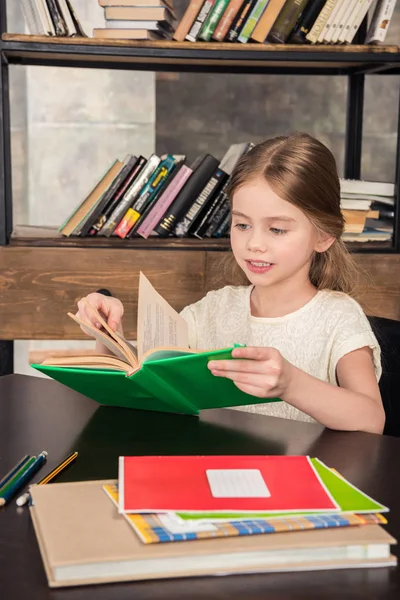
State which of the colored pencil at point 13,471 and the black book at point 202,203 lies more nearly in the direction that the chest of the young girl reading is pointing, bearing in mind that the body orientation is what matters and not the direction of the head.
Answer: the colored pencil

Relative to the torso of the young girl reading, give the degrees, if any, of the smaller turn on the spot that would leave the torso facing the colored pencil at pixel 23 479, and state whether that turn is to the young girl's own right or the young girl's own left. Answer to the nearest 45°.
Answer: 0° — they already face it

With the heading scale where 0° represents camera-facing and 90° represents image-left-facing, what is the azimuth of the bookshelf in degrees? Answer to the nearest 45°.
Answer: approximately 0°

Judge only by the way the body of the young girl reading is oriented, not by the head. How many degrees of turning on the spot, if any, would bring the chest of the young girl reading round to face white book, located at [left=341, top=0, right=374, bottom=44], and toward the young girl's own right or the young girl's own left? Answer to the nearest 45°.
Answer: approximately 135° to the young girl's own right

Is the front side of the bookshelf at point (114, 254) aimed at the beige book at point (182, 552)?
yes

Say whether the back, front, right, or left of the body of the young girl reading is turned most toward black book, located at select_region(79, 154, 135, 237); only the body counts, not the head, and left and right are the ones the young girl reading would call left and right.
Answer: right
